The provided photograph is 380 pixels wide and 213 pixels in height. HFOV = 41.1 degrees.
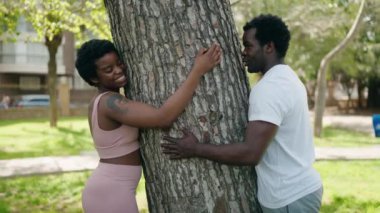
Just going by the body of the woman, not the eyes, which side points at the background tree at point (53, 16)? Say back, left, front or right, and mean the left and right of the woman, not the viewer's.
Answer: left

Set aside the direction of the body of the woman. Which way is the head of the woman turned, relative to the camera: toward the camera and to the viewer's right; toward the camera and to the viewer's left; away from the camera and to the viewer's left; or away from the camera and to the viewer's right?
toward the camera and to the viewer's right

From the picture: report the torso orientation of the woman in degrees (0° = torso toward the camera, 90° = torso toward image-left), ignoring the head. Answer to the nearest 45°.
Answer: approximately 270°

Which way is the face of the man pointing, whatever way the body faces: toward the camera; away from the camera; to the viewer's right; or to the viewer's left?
to the viewer's left

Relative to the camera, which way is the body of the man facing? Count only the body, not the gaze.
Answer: to the viewer's left

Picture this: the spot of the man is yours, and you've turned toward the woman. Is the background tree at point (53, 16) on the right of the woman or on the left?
right

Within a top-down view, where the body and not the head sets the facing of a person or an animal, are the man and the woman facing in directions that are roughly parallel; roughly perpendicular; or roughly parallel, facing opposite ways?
roughly parallel, facing opposite ways

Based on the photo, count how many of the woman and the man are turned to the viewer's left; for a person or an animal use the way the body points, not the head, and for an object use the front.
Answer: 1
